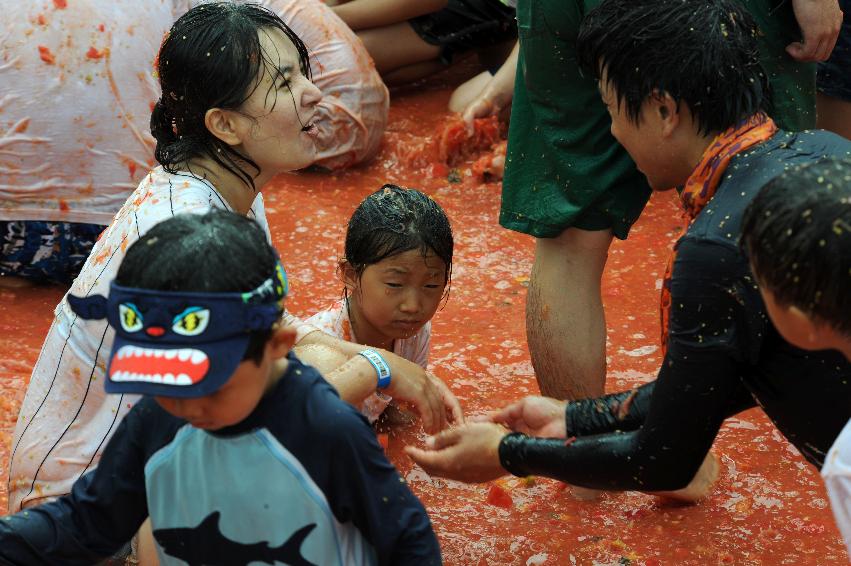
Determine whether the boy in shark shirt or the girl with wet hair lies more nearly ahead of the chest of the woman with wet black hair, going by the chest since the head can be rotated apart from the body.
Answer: the girl with wet hair

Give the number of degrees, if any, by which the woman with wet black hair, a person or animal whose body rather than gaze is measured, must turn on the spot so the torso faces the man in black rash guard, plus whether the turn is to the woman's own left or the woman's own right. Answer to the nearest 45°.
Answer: approximately 45° to the woman's own right

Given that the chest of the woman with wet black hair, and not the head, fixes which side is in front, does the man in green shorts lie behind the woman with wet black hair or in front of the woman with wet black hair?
in front

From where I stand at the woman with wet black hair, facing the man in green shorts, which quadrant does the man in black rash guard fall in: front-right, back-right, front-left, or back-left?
front-right

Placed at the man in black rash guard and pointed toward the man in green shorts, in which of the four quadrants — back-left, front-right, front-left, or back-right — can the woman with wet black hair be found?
front-left

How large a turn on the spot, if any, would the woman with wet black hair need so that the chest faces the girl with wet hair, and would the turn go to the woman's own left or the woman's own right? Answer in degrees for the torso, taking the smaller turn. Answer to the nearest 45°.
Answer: approximately 45° to the woman's own left

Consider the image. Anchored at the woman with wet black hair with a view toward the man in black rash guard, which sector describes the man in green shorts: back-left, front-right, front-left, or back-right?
front-left

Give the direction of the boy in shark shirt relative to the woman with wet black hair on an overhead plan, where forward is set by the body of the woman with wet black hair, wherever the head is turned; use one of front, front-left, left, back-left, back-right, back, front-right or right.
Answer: right

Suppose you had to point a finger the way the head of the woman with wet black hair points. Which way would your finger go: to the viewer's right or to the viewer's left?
to the viewer's right

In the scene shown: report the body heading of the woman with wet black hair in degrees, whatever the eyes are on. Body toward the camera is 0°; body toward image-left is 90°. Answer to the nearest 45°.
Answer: approximately 270°
